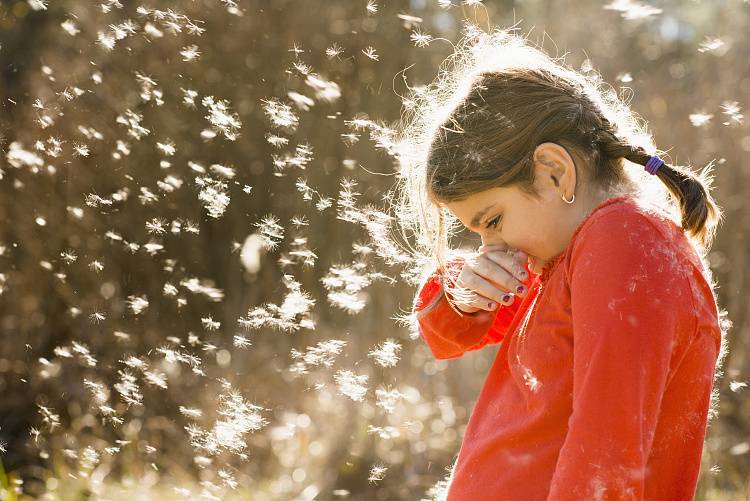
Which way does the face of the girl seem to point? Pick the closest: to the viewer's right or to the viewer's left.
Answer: to the viewer's left

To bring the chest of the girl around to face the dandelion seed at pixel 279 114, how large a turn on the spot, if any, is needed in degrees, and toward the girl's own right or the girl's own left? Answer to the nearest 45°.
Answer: approximately 45° to the girl's own right

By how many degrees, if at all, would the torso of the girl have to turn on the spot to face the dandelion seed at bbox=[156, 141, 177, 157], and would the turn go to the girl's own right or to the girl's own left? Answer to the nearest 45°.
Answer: approximately 45° to the girl's own right

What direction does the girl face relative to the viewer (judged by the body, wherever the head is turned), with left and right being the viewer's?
facing to the left of the viewer

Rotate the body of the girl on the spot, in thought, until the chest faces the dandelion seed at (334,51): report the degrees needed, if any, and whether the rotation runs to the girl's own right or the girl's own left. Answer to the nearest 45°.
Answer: approximately 45° to the girl's own right

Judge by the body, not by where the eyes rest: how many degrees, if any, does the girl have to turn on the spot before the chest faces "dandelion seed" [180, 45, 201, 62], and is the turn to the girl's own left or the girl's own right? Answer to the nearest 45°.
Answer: approximately 45° to the girl's own right
